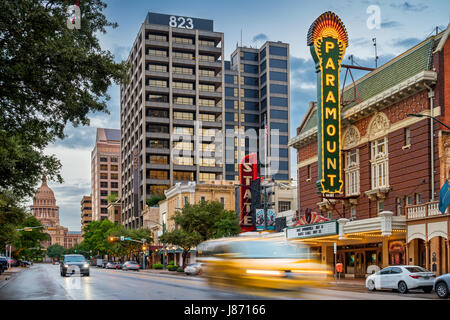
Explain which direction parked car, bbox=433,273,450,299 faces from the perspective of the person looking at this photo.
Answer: facing away from the viewer and to the left of the viewer

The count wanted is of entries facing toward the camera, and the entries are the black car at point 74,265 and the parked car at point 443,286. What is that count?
1

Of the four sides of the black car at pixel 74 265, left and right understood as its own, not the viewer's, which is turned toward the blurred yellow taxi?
front

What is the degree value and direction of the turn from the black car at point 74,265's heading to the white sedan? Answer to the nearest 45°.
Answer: approximately 45° to its left

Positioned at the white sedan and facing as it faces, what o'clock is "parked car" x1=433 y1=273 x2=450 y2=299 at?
The parked car is roughly at 7 o'clock from the white sedan.

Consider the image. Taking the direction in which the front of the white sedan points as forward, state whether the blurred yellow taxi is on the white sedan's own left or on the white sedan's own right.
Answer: on the white sedan's own left

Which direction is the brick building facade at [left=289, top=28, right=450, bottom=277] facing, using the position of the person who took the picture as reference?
facing the viewer and to the left of the viewer
